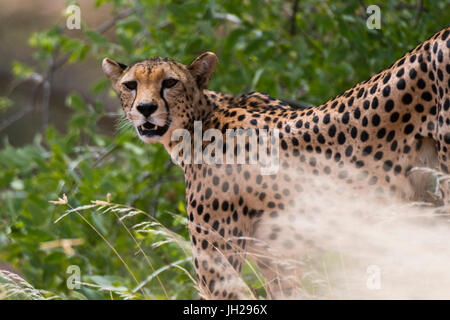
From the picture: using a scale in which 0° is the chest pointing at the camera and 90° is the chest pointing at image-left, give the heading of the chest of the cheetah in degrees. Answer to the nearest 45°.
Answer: approximately 90°
